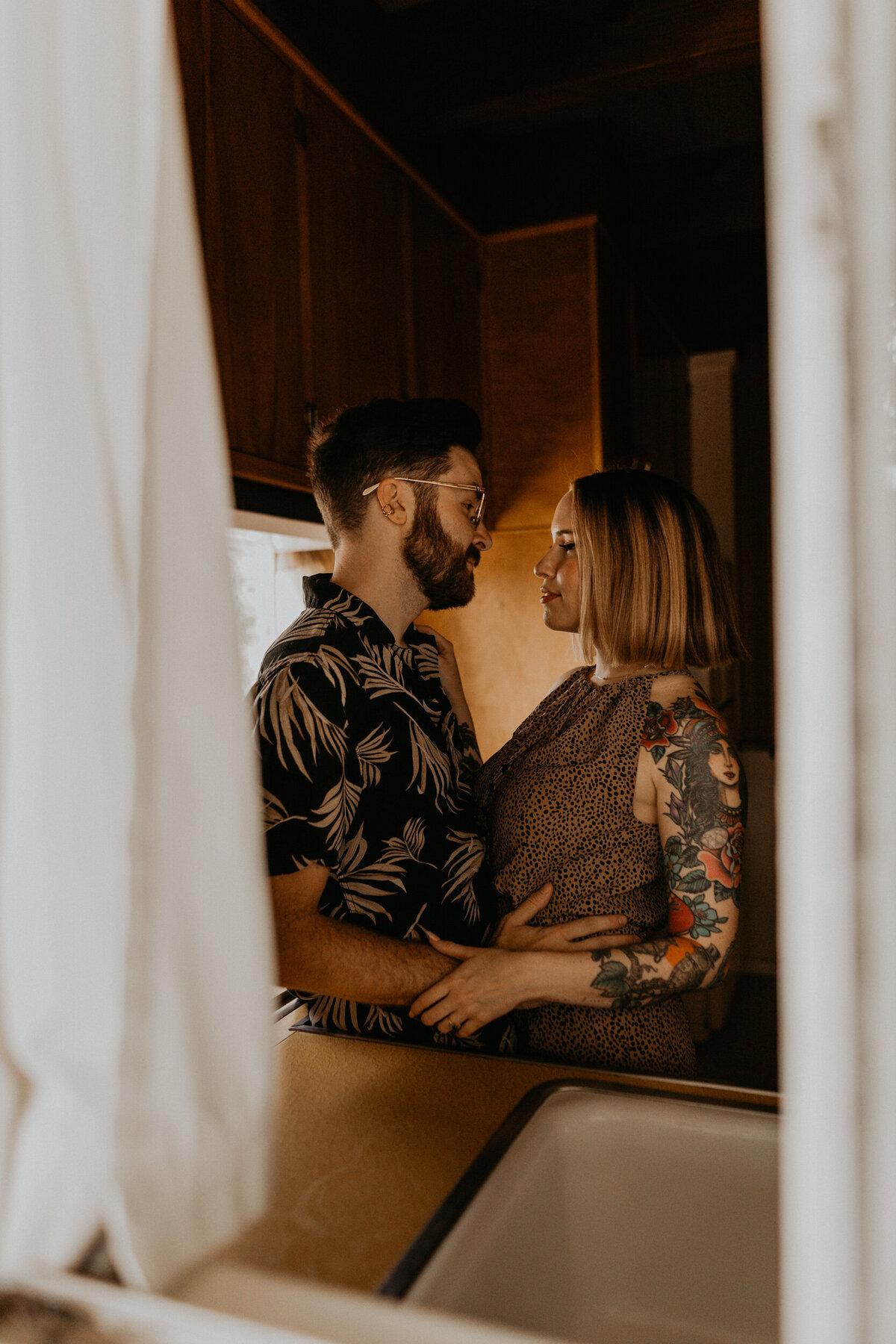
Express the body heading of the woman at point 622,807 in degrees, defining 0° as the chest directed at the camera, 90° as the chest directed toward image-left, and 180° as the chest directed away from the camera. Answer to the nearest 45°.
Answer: approximately 90°

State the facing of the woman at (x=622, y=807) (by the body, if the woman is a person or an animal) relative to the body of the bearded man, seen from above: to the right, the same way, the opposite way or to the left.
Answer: the opposite way

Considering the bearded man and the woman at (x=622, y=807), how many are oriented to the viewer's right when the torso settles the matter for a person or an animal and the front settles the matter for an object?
1

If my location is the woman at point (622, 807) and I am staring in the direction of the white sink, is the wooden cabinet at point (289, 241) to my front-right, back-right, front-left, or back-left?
back-right

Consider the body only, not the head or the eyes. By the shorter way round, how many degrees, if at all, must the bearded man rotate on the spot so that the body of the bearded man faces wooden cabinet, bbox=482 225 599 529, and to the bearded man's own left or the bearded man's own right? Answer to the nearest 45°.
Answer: approximately 90° to the bearded man's own left

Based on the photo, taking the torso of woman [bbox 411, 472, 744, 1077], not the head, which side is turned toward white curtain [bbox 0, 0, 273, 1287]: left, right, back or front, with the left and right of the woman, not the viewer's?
left

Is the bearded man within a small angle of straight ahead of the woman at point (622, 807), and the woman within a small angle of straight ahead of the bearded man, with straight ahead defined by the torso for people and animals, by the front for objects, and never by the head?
yes

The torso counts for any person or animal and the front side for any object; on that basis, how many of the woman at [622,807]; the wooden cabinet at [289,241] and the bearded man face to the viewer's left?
1

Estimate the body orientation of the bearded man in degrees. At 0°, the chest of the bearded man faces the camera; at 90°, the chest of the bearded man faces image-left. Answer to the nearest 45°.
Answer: approximately 270°

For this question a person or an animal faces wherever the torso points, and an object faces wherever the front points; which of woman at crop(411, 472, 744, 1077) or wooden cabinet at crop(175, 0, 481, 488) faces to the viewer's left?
the woman

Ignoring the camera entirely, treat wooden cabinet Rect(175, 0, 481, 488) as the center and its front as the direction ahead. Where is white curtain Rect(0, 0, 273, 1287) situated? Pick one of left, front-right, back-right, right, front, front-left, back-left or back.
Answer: front-right

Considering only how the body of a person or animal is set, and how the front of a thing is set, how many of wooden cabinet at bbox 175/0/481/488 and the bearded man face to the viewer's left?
0

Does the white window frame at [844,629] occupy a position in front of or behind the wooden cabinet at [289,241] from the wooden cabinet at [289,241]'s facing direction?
in front

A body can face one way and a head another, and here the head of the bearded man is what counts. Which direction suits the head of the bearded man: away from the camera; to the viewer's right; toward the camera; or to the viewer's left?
to the viewer's right

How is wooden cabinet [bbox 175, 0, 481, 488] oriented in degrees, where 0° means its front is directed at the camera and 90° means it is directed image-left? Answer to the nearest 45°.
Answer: approximately 315°

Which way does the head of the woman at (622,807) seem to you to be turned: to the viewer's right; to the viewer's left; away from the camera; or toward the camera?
to the viewer's left
